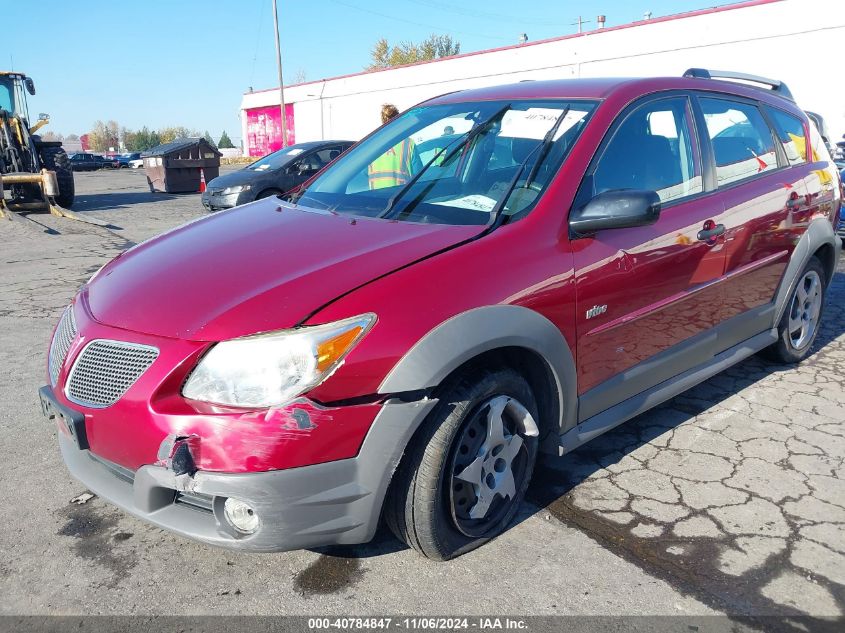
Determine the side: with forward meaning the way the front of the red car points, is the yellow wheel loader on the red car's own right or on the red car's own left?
on the red car's own right

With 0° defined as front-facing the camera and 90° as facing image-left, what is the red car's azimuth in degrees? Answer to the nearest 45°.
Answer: approximately 45°

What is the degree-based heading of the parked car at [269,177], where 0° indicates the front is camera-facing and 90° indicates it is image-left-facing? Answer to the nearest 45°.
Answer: approximately 45°

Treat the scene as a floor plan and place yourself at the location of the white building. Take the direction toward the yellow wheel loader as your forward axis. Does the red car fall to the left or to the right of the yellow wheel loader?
left

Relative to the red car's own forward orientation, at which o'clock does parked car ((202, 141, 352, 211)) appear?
The parked car is roughly at 4 o'clock from the red car.
